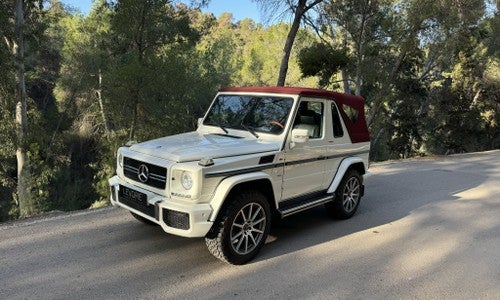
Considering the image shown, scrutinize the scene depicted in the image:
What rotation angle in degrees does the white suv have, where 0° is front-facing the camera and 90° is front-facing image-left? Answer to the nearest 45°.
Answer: approximately 45°
